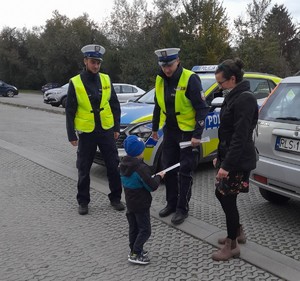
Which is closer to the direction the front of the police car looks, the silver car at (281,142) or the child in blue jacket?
the child in blue jacket

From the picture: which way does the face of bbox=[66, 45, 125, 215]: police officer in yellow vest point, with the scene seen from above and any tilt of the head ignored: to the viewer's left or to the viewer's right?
to the viewer's right

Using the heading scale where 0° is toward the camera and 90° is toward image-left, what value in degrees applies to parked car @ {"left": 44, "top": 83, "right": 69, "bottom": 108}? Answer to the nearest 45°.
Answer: approximately 45°

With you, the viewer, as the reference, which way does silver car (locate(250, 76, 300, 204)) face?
facing away from the viewer and to the right of the viewer

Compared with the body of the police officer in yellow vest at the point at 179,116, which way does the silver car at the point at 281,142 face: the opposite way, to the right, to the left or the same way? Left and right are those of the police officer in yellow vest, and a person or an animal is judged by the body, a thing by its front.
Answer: the opposite way

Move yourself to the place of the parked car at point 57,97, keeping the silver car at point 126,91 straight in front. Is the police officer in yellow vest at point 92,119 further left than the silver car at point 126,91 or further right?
right

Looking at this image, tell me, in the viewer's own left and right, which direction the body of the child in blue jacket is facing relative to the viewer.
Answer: facing away from the viewer and to the right of the viewer

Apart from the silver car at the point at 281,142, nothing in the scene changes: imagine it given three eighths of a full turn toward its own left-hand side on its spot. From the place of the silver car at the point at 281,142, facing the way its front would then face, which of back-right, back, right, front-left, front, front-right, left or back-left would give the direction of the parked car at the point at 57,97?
front-right

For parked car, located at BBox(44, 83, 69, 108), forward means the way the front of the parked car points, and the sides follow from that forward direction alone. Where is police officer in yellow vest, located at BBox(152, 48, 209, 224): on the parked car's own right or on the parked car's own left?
on the parked car's own left

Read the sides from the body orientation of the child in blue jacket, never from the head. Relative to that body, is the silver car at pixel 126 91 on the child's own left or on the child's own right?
on the child's own left
